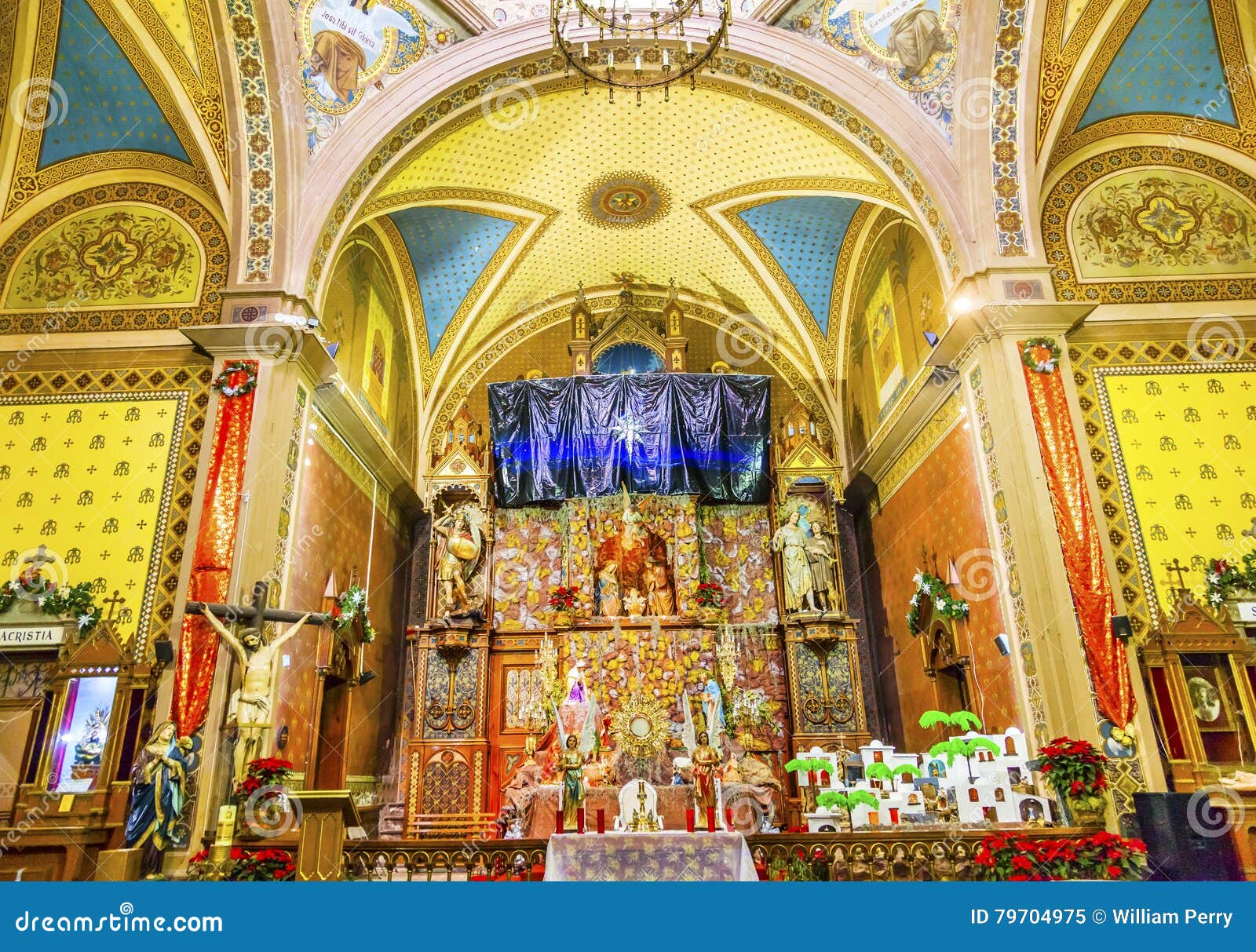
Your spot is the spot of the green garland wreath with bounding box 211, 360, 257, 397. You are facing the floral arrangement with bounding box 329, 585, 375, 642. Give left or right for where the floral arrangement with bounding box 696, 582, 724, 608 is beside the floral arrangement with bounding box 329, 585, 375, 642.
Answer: right

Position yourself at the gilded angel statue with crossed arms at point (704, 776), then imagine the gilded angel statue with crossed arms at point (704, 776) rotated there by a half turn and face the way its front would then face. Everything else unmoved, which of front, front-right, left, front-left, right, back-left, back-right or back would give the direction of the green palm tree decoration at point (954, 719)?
right

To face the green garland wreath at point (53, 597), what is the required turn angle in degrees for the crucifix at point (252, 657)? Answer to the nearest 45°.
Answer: approximately 135° to its right

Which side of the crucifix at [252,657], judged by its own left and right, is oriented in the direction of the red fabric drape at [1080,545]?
left

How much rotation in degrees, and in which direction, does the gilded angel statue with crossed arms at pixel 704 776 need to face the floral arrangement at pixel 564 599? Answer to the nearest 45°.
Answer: approximately 135° to its right

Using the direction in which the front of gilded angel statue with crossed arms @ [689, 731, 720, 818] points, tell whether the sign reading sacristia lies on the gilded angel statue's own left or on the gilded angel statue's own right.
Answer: on the gilded angel statue's own right

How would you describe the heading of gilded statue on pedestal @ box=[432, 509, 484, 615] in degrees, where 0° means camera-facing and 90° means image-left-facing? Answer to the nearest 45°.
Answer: approximately 0°
